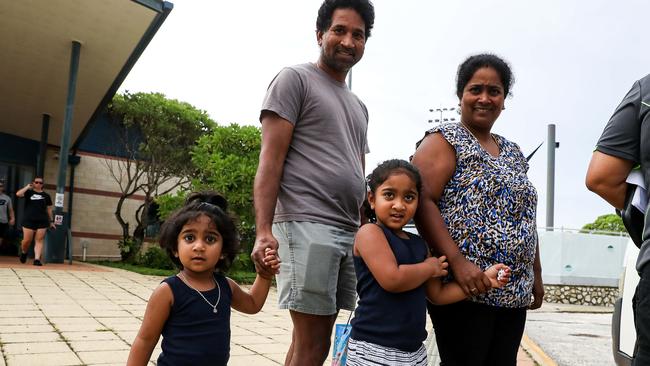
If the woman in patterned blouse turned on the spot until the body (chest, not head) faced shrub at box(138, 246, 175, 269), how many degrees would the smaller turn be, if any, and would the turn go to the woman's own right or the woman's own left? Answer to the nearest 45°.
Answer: approximately 180°

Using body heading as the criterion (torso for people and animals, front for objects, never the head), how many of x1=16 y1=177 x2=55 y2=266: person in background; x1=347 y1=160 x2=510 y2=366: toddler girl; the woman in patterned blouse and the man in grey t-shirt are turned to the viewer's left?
0

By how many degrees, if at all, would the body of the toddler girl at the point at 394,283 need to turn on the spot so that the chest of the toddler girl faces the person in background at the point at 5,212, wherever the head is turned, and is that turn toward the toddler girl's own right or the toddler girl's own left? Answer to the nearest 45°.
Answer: approximately 180°

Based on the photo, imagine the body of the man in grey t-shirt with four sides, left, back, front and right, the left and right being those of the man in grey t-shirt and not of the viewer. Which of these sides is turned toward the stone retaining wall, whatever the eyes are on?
left

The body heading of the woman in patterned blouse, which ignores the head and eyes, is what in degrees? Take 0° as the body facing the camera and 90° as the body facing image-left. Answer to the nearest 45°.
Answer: approximately 315°

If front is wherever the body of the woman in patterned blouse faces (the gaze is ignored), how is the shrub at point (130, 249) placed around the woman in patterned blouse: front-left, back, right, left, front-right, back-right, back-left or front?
back

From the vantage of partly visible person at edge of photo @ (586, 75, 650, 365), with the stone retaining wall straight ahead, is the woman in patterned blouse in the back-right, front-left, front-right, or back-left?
front-left

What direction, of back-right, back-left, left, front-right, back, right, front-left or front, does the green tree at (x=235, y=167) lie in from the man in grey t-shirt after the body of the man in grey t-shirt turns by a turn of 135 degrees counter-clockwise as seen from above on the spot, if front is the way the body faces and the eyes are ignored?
front

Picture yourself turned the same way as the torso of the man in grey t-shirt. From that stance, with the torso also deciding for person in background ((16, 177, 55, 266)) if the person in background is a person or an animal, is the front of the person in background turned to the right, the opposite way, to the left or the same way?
the same way

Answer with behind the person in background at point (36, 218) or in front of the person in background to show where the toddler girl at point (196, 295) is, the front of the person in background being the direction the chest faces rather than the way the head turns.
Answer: in front

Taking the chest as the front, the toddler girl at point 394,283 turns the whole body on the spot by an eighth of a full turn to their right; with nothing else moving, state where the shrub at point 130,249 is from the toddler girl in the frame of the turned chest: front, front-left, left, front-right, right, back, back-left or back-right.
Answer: back-right

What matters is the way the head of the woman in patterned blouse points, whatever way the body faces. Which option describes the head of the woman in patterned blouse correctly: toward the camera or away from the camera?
toward the camera

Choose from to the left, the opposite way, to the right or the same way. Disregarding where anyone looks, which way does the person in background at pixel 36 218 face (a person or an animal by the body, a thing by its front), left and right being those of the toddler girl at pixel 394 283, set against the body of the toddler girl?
the same way

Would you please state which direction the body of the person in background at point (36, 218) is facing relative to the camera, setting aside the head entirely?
toward the camera

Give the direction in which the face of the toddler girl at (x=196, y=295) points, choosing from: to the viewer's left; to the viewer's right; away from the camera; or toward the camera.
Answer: toward the camera

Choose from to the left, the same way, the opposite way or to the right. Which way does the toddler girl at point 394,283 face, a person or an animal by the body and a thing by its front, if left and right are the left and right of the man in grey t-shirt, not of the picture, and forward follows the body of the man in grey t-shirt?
the same way

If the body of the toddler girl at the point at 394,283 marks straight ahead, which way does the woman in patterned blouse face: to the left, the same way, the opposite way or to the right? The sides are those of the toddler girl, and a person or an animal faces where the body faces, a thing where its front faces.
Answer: the same way

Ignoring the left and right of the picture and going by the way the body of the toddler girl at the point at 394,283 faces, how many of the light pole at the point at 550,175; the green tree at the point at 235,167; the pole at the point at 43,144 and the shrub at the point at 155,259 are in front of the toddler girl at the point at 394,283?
0

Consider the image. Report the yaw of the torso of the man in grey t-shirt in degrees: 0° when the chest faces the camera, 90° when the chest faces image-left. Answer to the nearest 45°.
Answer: approximately 315°
